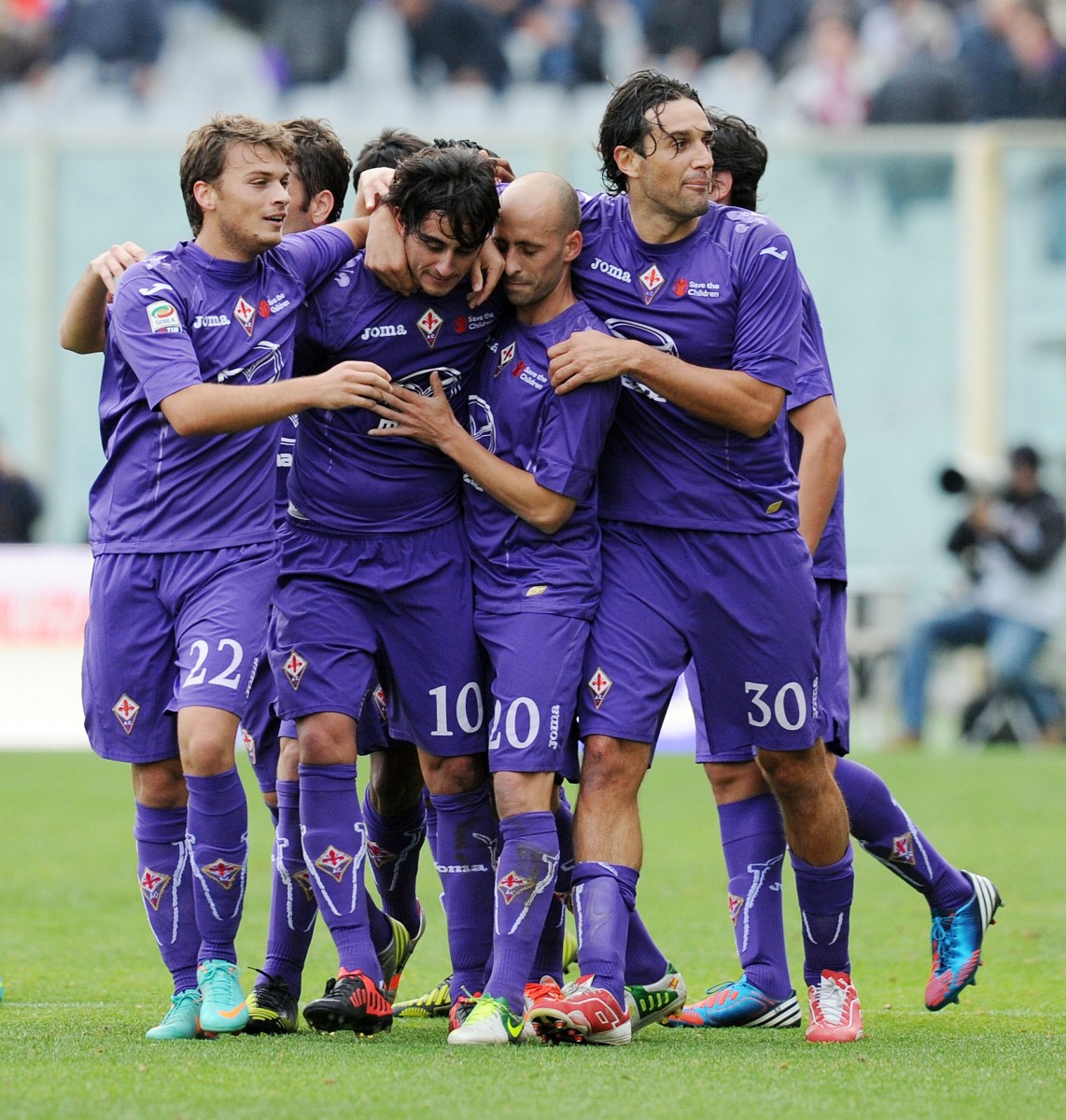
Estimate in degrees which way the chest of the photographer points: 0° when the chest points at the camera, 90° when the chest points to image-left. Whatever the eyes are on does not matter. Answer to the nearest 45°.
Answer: approximately 45°

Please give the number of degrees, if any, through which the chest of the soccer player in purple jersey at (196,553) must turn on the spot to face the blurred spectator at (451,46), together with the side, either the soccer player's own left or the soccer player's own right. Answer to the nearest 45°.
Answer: approximately 135° to the soccer player's own left

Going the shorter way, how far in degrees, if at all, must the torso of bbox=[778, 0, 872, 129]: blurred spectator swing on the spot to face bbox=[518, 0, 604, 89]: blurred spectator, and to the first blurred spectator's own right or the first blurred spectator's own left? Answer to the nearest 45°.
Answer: approximately 90° to the first blurred spectator's own right

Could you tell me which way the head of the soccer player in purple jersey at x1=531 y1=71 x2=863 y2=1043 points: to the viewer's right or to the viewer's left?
to the viewer's right

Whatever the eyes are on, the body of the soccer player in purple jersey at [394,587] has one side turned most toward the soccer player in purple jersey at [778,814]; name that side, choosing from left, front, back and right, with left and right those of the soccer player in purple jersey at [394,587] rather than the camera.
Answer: left

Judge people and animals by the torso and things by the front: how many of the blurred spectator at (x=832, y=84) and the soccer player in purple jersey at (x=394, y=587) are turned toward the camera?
2

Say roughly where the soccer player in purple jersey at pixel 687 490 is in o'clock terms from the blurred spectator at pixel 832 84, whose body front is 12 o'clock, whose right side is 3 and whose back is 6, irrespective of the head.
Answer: The soccer player in purple jersey is roughly at 12 o'clock from the blurred spectator.

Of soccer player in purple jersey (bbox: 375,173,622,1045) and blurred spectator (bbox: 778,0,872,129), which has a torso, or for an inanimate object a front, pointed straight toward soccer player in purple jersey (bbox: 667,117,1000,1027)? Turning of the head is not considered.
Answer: the blurred spectator

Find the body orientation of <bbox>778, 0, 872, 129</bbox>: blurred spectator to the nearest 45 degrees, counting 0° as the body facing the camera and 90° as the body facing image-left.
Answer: approximately 0°

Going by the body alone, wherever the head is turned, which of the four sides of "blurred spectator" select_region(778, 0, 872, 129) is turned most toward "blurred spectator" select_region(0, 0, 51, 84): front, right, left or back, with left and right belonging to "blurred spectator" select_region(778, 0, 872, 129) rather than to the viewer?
right
